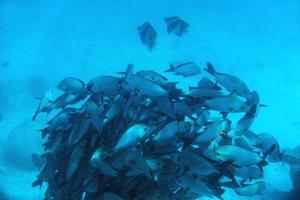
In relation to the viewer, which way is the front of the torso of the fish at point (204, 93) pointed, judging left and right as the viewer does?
facing to the right of the viewer

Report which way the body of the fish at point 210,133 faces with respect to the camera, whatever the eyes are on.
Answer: to the viewer's right

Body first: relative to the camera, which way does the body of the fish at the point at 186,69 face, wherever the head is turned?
to the viewer's right

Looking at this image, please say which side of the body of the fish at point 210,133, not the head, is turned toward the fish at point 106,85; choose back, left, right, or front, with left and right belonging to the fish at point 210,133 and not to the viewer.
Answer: back

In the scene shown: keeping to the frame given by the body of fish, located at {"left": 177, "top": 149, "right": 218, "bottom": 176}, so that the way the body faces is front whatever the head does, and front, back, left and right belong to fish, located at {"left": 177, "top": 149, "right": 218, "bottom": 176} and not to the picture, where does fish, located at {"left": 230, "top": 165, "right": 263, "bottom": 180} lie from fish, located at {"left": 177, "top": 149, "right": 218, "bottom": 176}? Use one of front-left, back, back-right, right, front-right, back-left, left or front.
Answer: back

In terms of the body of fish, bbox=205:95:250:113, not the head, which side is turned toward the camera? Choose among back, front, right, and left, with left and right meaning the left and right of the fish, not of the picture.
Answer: right

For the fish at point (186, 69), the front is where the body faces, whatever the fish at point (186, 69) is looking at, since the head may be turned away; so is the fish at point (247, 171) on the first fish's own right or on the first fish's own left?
on the first fish's own right

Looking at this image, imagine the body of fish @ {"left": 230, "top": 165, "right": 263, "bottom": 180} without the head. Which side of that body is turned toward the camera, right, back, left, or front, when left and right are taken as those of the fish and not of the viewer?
right

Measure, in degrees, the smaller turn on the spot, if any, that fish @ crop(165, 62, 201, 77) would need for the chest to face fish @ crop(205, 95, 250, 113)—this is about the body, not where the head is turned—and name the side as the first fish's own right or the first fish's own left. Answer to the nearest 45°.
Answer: approximately 90° to the first fish's own right
